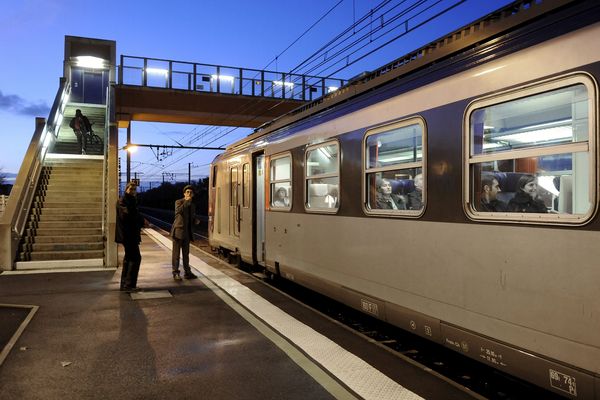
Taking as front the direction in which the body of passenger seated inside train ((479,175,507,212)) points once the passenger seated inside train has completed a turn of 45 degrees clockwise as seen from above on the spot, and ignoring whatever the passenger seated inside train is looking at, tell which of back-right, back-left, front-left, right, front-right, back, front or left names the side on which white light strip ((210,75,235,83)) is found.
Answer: back

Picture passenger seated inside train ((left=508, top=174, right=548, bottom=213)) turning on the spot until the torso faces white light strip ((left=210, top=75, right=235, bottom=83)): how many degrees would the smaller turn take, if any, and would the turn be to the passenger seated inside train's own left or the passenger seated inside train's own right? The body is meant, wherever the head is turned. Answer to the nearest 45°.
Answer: approximately 180°

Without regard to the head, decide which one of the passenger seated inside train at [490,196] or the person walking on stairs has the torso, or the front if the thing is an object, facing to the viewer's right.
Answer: the passenger seated inside train
